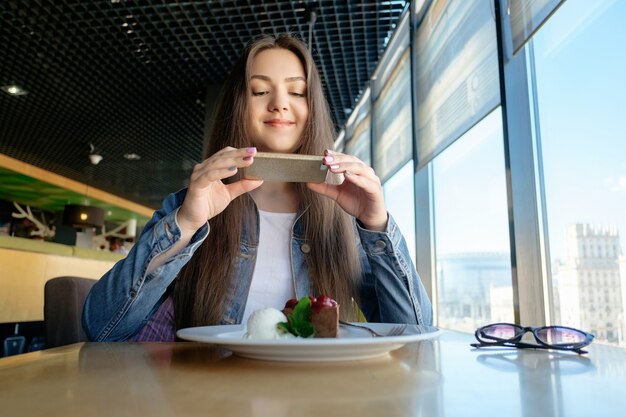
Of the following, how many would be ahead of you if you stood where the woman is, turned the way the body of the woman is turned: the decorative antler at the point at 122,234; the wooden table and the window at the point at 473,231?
1

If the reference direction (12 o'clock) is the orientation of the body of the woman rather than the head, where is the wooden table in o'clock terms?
The wooden table is roughly at 12 o'clock from the woman.

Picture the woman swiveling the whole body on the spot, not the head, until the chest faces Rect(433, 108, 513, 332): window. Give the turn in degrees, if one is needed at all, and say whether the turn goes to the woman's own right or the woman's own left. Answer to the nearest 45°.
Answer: approximately 135° to the woman's own left

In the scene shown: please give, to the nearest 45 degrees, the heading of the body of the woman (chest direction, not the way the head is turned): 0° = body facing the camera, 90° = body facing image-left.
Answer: approximately 0°

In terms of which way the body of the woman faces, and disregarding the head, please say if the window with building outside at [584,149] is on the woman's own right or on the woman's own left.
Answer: on the woman's own left

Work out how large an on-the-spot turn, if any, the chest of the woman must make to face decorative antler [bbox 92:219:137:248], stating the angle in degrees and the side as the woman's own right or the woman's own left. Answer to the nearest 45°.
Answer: approximately 180°
